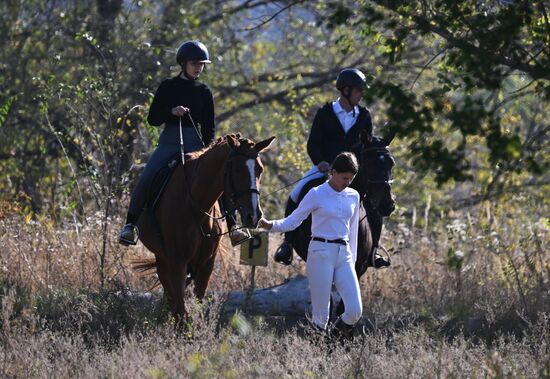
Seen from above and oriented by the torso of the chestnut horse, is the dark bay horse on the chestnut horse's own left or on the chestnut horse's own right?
on the chestnut horse's own left

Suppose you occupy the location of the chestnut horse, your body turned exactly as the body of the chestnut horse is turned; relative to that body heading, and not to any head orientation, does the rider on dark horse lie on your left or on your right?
on your left

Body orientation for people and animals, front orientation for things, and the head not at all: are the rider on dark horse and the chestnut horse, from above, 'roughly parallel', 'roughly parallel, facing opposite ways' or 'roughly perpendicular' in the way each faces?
roughly parallel

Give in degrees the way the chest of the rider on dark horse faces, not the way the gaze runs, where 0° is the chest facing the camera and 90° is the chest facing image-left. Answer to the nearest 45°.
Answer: approximately 315°

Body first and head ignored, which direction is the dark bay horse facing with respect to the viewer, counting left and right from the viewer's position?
facing the viewer and to the right of the viewer

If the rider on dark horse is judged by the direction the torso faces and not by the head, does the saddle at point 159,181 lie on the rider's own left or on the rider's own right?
on the rider's own right

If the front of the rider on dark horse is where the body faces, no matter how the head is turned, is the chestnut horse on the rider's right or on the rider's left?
on the rider's right
